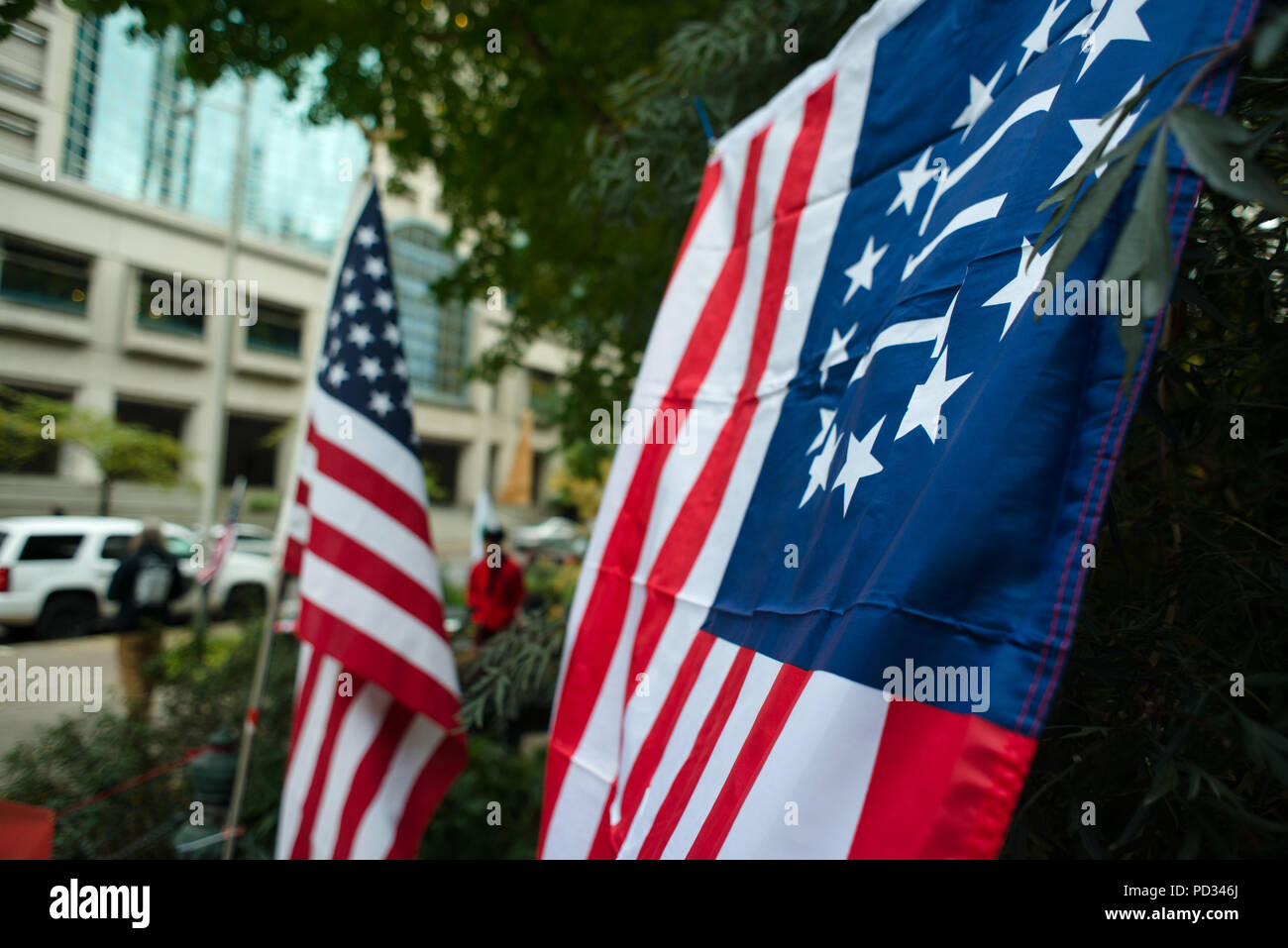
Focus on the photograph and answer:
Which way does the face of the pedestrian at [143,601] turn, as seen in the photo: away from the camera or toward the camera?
away from the camera

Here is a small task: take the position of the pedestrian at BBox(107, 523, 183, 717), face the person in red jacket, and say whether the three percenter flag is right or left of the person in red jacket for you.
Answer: right

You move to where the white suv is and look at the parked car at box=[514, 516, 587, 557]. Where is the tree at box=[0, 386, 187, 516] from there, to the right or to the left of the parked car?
left

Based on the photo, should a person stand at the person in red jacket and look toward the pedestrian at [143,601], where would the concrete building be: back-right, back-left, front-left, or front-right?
front-right
